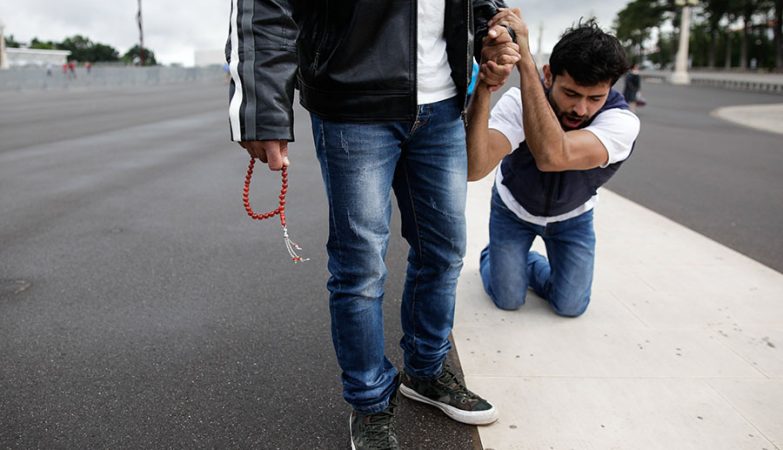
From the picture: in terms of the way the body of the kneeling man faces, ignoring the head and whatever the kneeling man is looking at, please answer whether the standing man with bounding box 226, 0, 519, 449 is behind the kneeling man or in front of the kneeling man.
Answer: in front

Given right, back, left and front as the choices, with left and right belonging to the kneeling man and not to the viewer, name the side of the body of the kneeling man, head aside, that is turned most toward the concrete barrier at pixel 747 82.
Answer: back

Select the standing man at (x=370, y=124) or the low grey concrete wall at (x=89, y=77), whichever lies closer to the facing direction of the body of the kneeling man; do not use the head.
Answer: the standing man

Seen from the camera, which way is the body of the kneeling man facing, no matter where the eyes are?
toward the camera

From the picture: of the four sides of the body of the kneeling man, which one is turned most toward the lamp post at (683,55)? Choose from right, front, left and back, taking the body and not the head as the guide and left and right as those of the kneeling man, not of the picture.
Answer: back

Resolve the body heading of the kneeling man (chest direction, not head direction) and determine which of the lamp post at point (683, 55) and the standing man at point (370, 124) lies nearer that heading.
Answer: the standing man

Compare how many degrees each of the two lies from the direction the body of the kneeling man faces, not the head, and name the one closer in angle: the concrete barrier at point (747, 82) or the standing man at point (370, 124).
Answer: the standing man

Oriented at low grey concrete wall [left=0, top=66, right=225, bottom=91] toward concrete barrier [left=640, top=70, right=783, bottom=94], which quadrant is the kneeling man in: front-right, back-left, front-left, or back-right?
front-right

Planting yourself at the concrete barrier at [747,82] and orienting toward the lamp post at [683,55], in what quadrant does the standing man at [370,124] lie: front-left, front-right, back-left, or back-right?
back-left

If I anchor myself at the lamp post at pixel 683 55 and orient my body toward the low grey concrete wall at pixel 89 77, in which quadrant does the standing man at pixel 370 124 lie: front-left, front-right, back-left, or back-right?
front-left

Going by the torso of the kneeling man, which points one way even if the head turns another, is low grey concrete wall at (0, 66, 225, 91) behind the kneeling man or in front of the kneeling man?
behind
